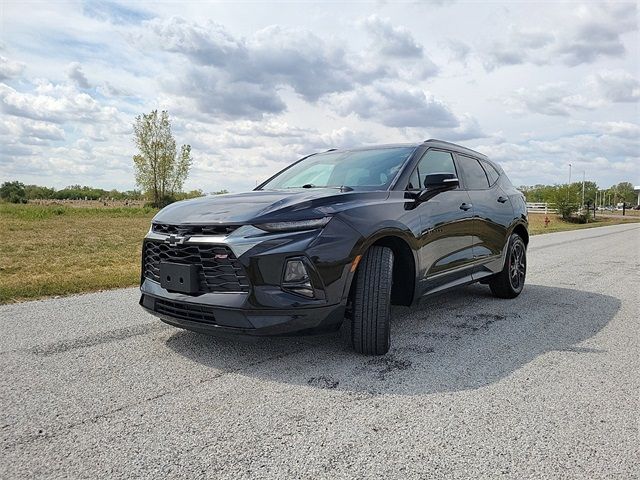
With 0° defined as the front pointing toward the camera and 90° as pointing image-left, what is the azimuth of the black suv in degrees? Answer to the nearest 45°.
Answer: approximately 45°
